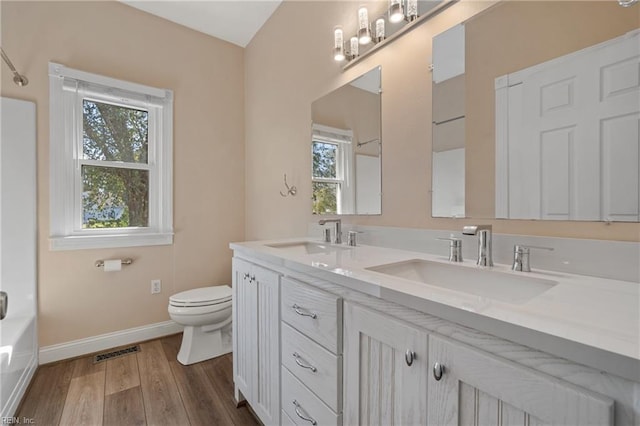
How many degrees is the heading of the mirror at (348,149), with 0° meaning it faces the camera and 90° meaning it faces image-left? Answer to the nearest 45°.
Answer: approximately 45°

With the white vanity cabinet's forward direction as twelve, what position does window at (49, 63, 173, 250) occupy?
The window is roughly at 2 o'clock from the white vanity cabinet.

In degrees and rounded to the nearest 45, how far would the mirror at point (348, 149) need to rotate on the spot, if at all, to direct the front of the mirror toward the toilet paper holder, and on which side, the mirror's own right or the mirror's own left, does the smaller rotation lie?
approximately 45° to the mirror's own right

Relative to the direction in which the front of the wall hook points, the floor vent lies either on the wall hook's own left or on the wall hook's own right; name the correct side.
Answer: on the wall hook's own right
